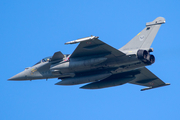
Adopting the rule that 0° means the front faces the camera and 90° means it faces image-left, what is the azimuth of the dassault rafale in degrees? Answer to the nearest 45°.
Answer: approximately 135°
